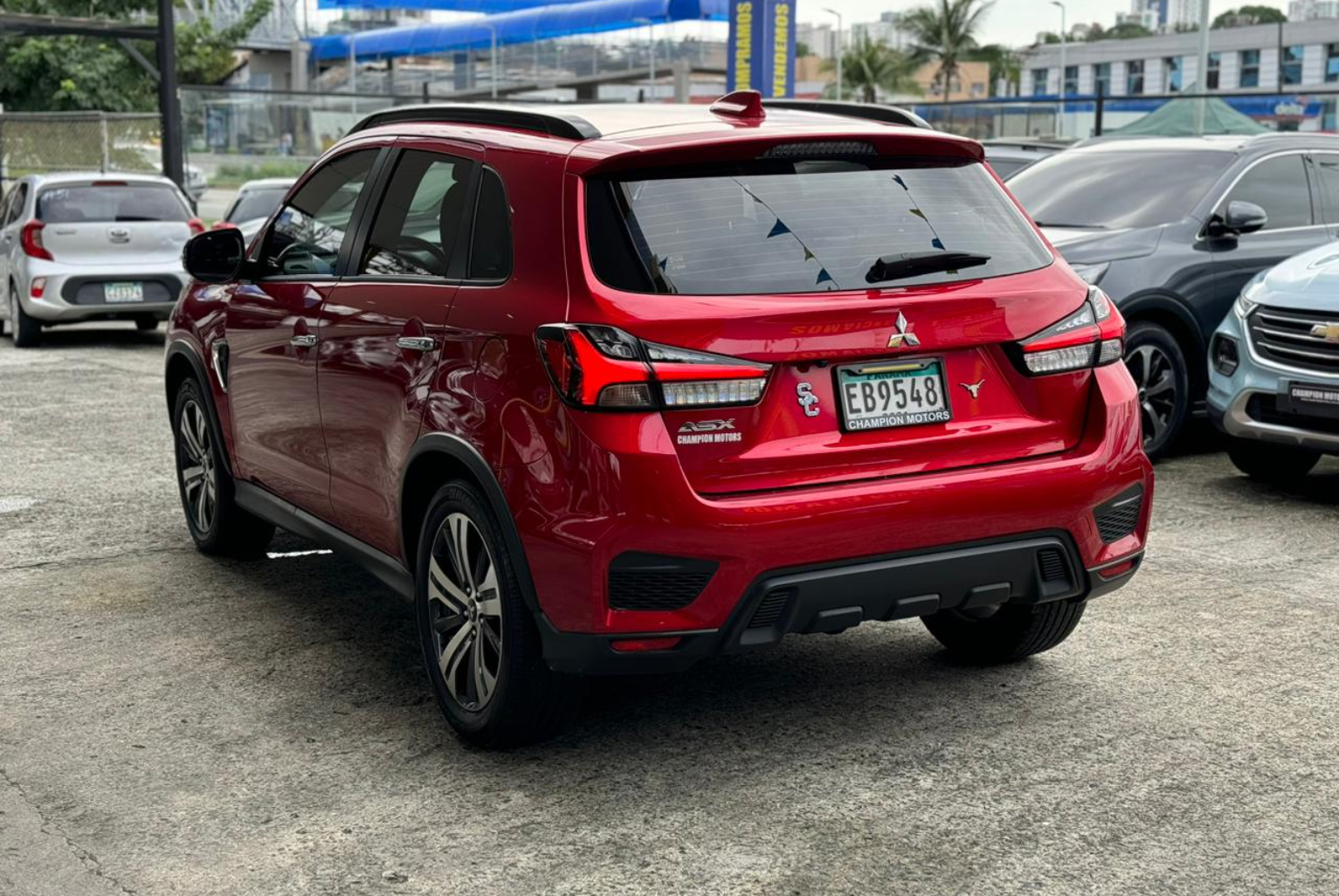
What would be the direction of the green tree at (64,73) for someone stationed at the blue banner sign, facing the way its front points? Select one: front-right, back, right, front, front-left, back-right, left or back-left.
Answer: back-right

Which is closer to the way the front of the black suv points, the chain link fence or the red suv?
the red suv

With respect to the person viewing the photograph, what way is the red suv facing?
facing away from the viewer and to the left of the viewer

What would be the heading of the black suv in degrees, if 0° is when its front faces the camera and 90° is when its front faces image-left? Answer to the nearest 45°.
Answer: approximately 45°

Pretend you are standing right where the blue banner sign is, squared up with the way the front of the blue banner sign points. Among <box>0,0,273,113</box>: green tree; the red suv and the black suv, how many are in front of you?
2

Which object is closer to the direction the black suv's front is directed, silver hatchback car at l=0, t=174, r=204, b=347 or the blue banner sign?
the silver hatchback car

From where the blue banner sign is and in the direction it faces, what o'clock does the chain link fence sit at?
The chain link fence is roughly at 4 o'clock from the blue banner sign.

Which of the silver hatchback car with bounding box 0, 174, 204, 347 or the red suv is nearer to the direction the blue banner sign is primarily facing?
the red suv

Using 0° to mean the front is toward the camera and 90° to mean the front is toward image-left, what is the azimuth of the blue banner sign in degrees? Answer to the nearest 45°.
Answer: approximately 0°

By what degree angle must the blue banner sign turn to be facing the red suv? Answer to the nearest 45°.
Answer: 0° — it already faces it

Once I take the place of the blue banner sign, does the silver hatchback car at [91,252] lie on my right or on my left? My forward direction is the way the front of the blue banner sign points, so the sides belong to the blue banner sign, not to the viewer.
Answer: on my right

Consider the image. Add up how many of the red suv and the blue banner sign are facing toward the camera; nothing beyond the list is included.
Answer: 1

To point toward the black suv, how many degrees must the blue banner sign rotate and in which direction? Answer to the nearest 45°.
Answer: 0° — it already faces it
